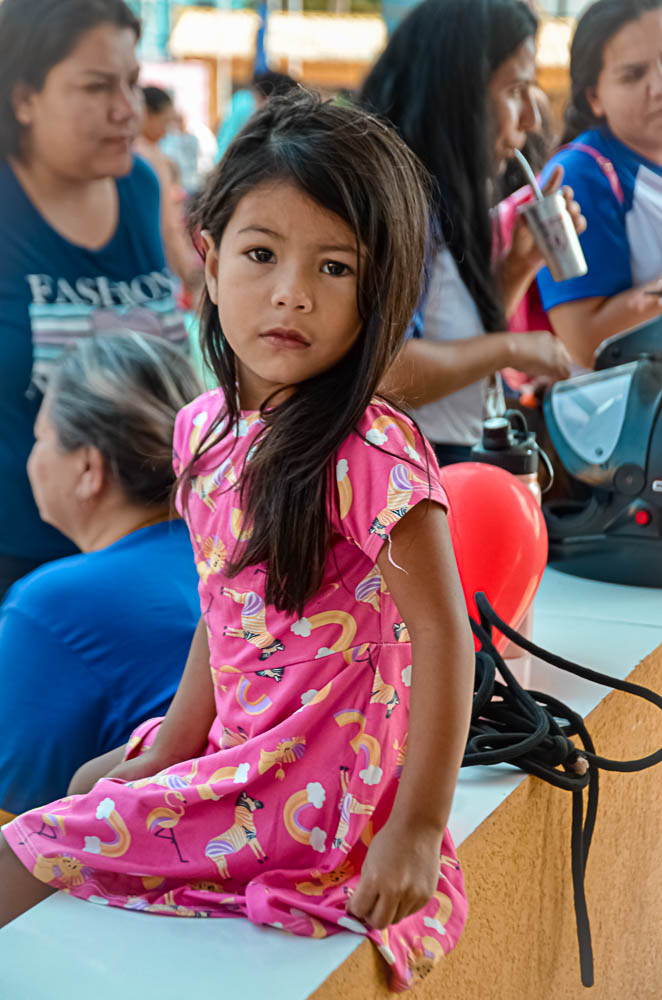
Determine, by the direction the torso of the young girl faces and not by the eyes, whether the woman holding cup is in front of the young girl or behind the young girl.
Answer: behind

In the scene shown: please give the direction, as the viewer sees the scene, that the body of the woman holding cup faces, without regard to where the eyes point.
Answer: to the viewer's right

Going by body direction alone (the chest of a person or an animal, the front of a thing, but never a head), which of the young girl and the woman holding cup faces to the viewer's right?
the woman holding cup

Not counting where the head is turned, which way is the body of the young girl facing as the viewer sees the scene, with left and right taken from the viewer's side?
facing the viewer and to the left of the viewer

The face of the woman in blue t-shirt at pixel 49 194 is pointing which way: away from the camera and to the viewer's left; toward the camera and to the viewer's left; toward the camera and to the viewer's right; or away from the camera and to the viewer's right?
toward the camera and to the viewer's right

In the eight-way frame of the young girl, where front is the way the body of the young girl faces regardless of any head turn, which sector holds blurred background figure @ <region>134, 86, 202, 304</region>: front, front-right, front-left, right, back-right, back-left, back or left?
back-right

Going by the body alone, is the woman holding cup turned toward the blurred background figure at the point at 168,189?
no

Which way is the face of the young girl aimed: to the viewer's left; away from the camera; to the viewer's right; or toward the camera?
toward the camera

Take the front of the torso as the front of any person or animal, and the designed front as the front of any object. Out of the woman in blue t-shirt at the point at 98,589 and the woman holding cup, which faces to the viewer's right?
the woman holding cup

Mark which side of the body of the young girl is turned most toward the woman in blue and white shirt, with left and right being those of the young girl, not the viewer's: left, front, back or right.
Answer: back

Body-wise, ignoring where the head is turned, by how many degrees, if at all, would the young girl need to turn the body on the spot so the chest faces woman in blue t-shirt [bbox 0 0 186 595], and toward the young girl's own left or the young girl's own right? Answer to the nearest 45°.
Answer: approximately 135° to the young girl's own right
